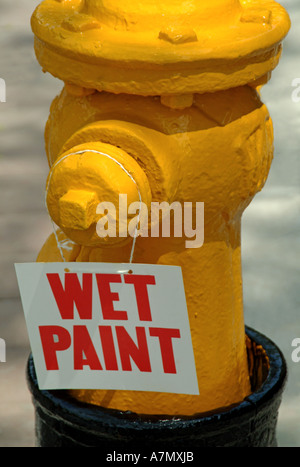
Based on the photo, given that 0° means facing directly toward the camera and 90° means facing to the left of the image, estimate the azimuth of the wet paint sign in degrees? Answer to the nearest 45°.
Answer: approximately 0°
